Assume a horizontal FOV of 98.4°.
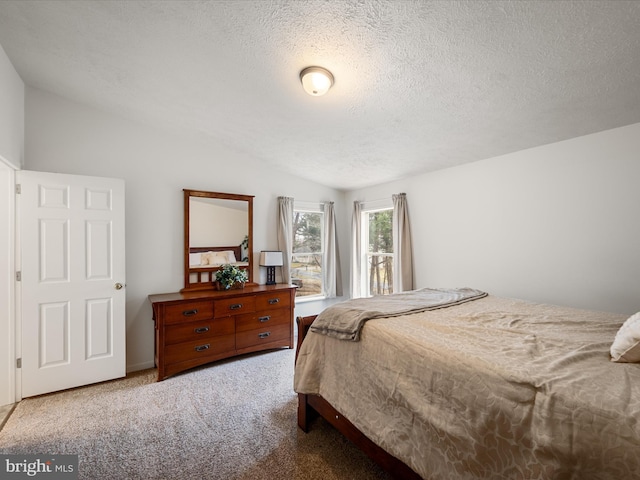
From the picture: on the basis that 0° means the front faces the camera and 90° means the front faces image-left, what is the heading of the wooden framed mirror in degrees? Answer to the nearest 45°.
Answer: approximately 315°

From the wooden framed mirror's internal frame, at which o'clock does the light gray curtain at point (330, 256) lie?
The light gray curtain is roughly at 10 o'clock from the wooden framed mirror.

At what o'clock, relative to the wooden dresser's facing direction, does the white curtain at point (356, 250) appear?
The white curtain is roughly at 10 o'clock from the wooden dresser.

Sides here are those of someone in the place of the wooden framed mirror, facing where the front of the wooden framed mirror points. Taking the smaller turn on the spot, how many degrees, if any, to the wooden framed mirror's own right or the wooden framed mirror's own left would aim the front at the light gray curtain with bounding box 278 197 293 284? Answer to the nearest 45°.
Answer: approximately 45° to the wooden framed mirror's own left

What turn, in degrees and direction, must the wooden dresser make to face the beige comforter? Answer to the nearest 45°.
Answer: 0° — it already faces it
